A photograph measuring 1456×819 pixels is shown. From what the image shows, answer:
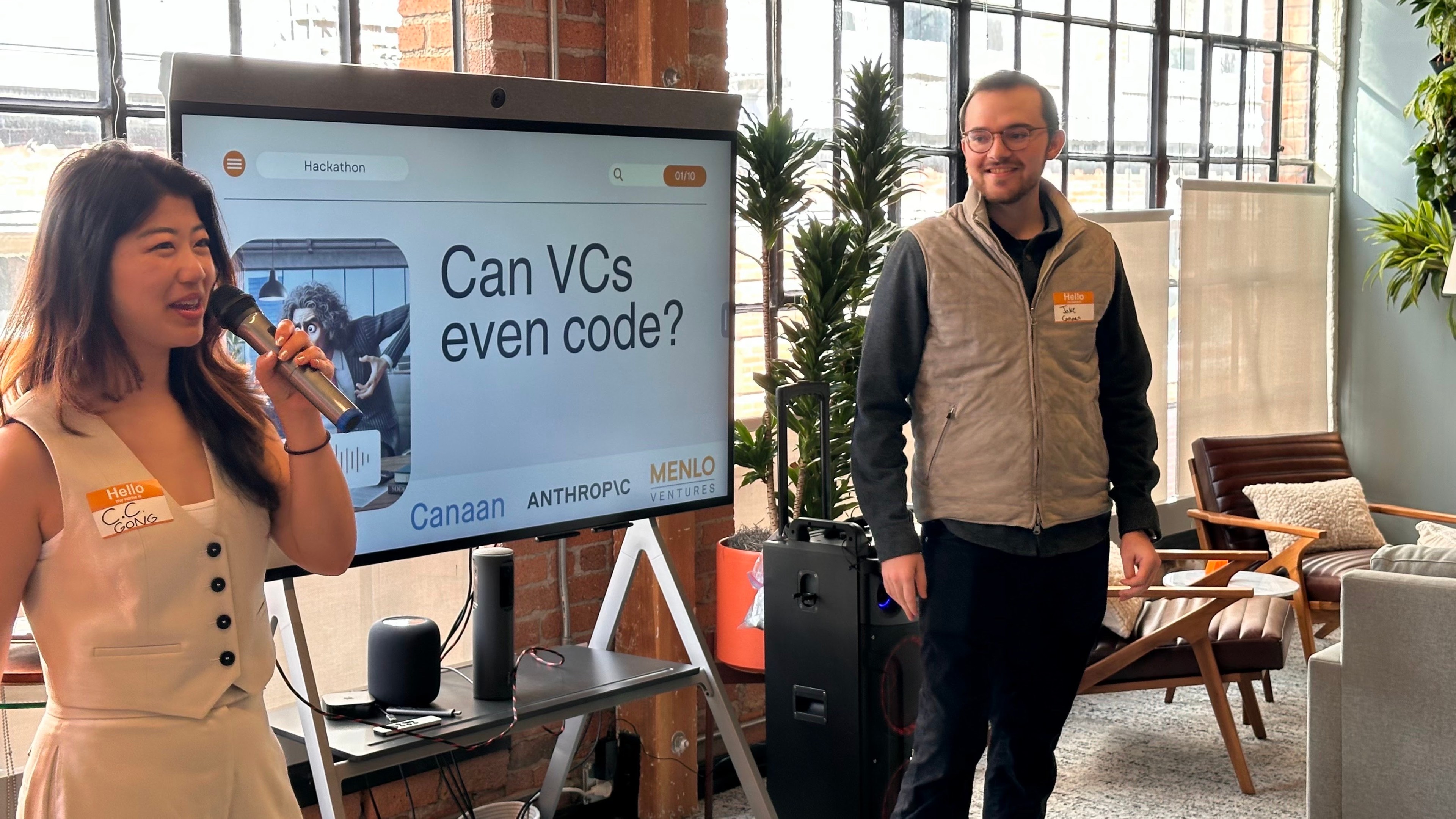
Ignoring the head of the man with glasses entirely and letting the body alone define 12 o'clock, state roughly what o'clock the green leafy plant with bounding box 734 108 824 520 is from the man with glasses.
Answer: The green leafy plant is roughly at 5 o'clock from the man with glasses.

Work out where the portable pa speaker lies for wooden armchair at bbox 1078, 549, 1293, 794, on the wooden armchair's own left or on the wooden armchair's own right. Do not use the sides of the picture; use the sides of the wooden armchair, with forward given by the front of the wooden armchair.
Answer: on the wooden armchair's own right

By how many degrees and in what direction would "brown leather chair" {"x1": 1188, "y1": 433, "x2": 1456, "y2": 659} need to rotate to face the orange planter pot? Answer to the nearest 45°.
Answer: approximately 90° to its right

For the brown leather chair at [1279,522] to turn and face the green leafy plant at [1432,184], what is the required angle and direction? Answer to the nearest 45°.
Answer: approximately 90° to its left

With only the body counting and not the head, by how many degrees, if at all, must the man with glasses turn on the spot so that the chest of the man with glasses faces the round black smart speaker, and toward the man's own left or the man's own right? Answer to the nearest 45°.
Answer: approximately 45° to the man's own right

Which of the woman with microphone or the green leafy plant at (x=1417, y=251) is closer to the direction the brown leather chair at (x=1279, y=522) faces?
the woman with microphone

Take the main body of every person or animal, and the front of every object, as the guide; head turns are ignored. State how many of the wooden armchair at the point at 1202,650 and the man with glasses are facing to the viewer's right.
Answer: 1

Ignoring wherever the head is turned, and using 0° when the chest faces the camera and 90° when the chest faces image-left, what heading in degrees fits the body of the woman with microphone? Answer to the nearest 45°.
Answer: approximately 315°

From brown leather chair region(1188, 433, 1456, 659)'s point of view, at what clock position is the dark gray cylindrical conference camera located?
The dark gray cylindrical conference camera is roughly at 2 o'clock from the brown leather chair.

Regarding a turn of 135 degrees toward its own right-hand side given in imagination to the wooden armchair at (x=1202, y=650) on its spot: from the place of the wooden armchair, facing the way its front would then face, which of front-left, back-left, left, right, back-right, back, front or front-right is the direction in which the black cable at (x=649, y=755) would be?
front
